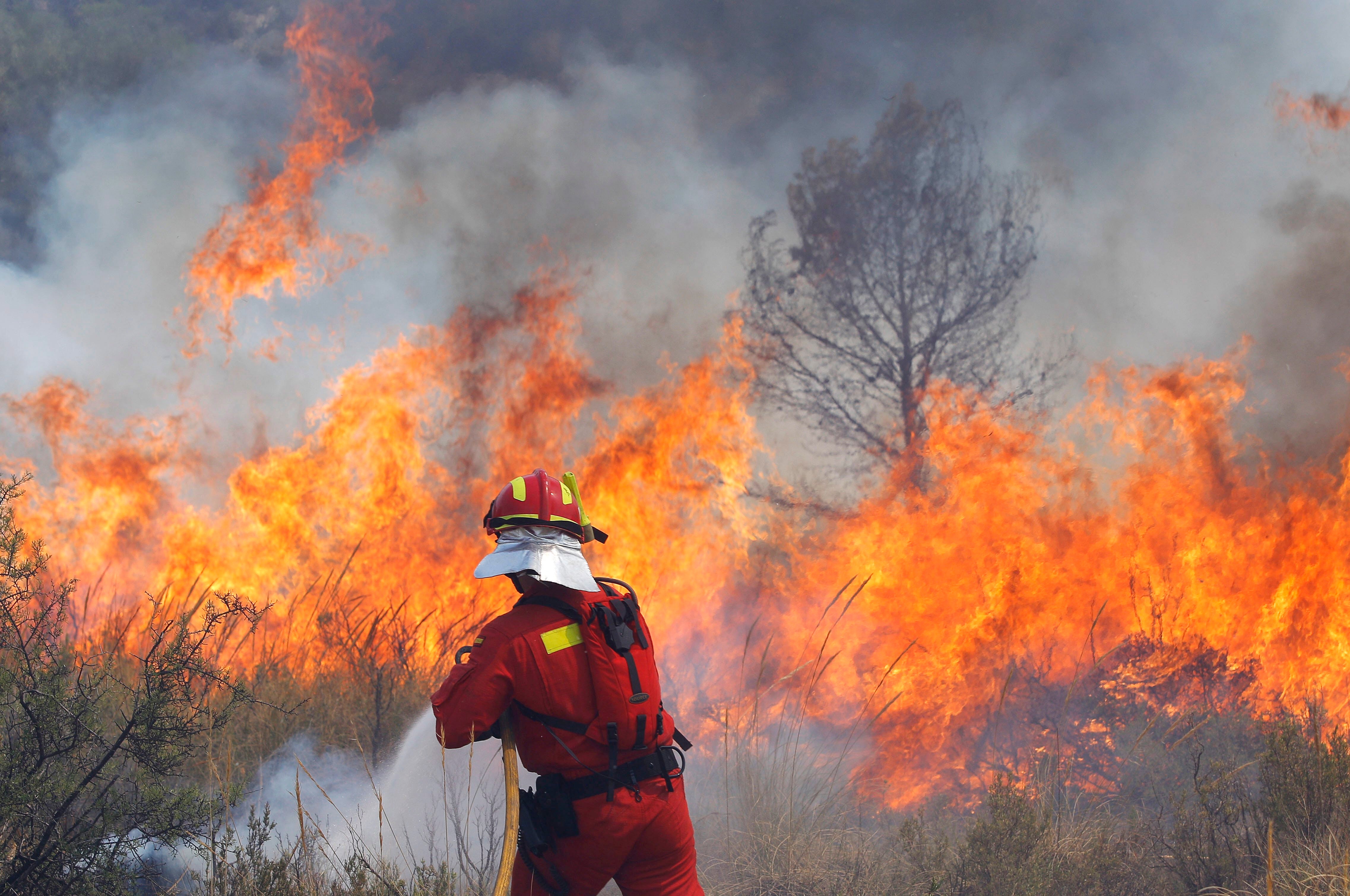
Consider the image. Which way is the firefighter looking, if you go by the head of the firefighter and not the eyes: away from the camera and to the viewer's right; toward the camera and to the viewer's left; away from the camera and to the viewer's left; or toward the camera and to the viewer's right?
away from the camera and to the viewer's left

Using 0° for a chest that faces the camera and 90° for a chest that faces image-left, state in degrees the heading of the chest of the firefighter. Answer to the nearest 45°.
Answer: approximately 135°

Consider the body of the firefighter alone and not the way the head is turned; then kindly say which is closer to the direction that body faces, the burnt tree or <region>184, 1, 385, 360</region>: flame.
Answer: the flame

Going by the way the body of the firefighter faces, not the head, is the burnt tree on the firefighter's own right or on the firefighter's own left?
on the firefighter's own right
